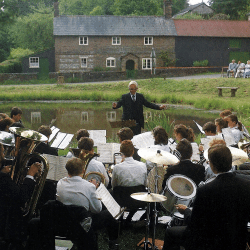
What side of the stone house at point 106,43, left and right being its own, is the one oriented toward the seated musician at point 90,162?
front

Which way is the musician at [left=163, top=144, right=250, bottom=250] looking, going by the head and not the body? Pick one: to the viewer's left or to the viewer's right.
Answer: to the viewer's left

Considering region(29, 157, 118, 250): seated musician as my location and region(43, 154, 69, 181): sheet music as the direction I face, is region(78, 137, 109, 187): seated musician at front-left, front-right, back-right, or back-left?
front-right

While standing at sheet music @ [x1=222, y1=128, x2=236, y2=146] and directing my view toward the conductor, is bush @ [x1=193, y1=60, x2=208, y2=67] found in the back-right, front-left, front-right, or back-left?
front-right

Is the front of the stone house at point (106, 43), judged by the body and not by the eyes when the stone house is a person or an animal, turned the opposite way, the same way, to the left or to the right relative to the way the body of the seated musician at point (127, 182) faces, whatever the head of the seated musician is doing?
the opposite way

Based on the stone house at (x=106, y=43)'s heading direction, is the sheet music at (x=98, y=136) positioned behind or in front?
in front

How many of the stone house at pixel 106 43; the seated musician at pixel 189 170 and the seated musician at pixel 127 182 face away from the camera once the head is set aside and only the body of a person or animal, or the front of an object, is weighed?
2

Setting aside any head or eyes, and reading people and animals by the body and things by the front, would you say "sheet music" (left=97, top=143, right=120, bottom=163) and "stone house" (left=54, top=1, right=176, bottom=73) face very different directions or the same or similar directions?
same or similar directions

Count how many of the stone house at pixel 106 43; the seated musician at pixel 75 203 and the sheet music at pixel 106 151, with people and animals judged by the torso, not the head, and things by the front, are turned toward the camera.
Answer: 2

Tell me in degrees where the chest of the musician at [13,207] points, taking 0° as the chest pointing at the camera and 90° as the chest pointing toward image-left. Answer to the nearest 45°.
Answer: approximately 225°

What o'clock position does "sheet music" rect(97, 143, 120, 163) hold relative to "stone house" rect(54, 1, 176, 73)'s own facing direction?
The sheet music is roughly at 12 o'clock from the stone house.

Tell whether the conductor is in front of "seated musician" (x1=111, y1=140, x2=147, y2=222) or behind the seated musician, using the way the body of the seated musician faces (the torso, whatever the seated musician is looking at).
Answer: in front

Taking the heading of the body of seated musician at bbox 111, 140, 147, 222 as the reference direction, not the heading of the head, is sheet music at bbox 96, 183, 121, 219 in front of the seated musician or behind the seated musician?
behind

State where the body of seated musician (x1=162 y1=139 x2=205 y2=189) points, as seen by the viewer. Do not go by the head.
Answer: away from the camera

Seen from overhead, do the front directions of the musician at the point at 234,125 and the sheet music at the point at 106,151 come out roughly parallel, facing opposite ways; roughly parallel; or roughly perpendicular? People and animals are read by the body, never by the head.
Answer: roughly perpendicular
